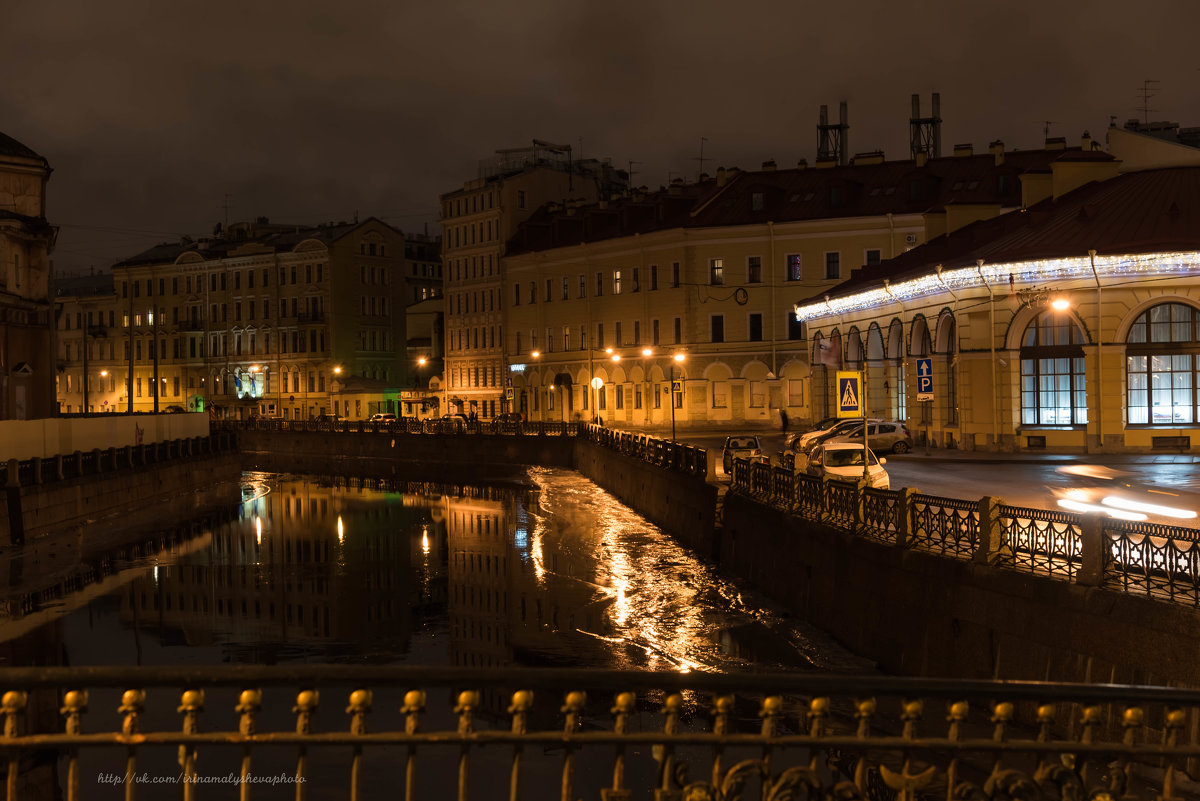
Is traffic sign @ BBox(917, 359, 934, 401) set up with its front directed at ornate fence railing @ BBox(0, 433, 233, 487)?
no

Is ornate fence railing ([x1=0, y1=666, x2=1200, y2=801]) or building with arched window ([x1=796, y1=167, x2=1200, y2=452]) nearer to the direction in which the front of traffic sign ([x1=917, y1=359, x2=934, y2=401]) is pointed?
the ornate fence railing

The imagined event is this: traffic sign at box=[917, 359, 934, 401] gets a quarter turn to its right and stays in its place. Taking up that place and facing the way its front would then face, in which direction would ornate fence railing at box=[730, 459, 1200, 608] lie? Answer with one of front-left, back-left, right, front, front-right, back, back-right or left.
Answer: left

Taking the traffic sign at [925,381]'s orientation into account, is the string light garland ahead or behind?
behind

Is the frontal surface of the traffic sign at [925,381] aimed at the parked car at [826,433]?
no

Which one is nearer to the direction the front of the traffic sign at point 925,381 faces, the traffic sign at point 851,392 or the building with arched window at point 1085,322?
the traffic sign

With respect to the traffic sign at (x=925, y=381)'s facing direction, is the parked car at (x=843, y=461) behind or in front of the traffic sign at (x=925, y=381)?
in front

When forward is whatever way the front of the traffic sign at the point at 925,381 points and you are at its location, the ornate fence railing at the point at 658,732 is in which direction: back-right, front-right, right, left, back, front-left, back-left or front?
front

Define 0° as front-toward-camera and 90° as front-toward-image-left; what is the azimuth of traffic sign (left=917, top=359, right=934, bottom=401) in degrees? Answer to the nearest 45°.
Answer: approximately 0°

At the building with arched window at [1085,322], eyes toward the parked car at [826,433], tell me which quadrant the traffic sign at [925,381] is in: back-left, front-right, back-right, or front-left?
front-left
